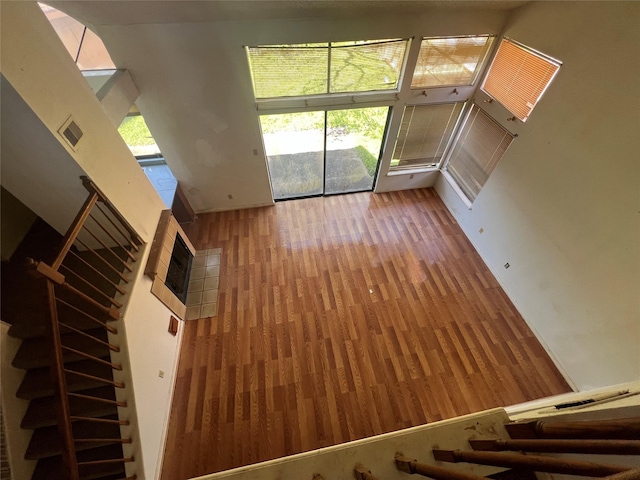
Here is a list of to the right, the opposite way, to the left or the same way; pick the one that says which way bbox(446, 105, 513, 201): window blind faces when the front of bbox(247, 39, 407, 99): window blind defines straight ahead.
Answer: to the right

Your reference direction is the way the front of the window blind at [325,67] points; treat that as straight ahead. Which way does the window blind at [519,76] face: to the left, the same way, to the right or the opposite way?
to the right

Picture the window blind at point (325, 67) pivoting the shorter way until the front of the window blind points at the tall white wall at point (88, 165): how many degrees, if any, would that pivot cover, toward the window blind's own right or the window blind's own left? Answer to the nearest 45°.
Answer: approximately 45° to the window blind's own right

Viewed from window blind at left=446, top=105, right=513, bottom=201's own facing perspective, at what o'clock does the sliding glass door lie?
The sliding glass door is roughly at 12 o'clock from the window blind.
